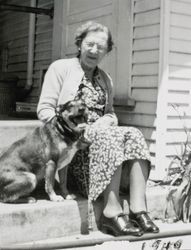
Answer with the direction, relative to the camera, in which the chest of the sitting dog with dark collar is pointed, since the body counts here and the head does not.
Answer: to the viewer's right

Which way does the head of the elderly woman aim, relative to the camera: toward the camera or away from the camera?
toward the camera

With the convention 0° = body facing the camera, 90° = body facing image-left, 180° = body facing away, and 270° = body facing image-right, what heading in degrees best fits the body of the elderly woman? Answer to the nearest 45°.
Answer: approximately 315°
